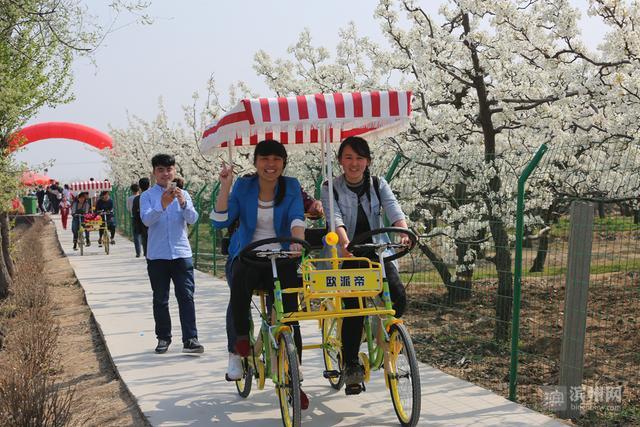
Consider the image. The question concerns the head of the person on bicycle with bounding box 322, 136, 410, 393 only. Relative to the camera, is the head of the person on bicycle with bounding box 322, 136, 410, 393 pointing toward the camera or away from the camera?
toward the camera

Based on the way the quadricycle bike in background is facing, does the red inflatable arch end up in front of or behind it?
behind

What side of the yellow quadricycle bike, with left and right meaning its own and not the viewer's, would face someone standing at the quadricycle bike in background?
back

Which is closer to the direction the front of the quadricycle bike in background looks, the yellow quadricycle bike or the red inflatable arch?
the yellow quadricycle bike

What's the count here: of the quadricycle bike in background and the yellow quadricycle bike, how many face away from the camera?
0

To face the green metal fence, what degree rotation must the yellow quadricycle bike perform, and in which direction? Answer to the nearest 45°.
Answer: approximately 90° to its left

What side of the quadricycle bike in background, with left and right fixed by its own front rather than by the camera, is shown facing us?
front

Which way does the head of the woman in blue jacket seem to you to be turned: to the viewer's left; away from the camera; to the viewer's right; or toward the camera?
toward the camera

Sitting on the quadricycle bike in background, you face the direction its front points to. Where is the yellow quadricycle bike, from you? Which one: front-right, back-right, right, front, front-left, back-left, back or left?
front

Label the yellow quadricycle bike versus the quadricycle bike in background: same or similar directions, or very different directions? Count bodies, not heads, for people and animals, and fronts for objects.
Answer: same or similar directions

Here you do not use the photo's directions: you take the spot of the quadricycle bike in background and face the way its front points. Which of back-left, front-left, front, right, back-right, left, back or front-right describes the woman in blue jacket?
front
